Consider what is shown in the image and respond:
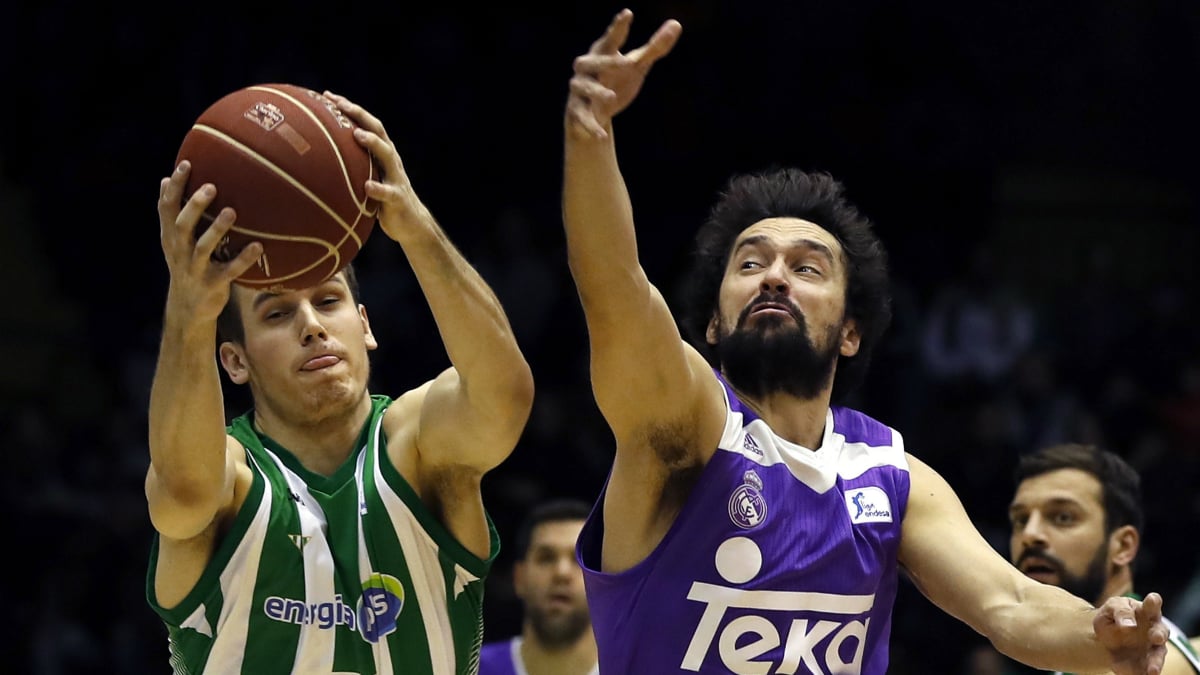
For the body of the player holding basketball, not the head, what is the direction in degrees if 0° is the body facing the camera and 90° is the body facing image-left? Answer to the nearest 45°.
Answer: approximately 0°

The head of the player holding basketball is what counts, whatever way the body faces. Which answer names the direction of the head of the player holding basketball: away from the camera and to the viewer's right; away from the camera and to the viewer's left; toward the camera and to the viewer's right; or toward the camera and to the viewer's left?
toward the camera and to the viewer's right
